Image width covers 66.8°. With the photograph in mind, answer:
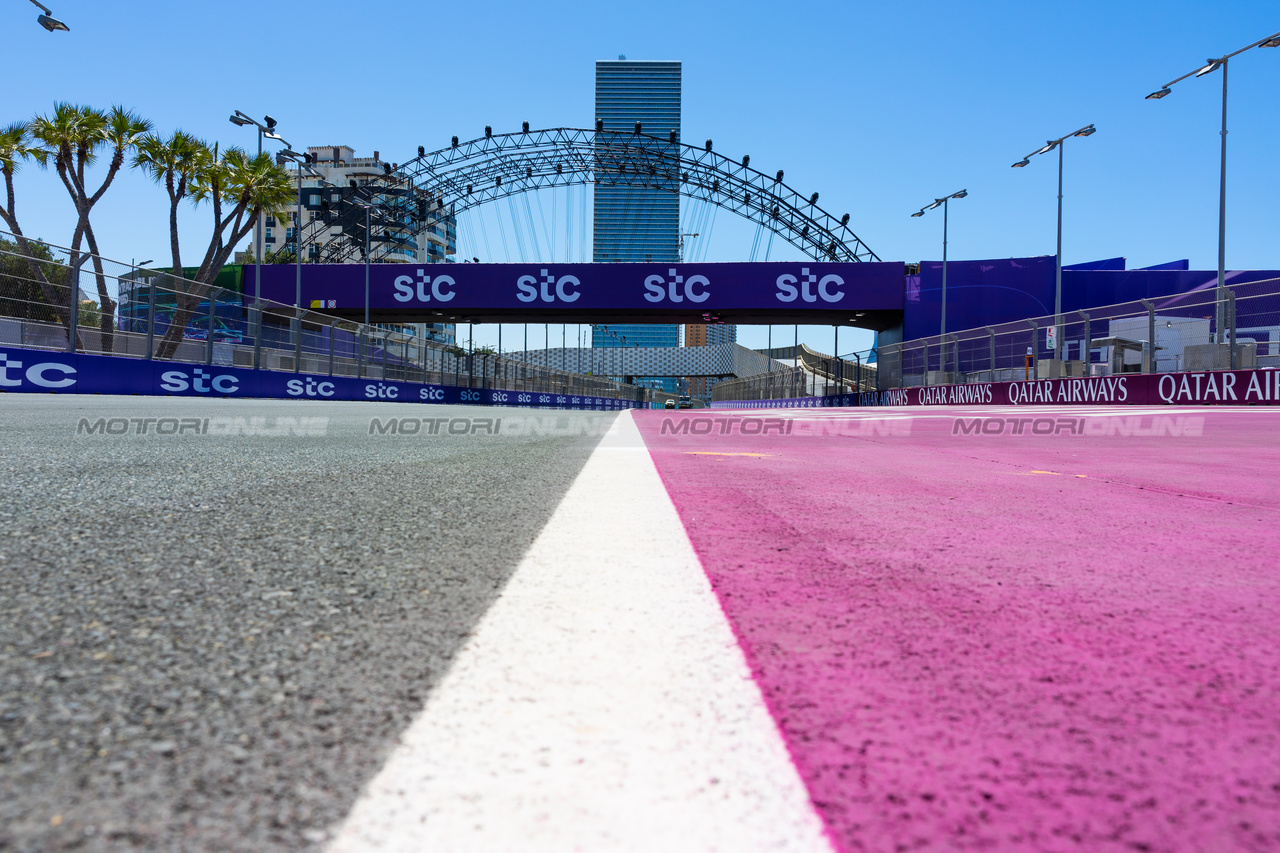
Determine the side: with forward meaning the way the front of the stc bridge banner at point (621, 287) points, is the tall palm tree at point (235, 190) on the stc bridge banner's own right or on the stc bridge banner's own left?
on the stc bridge banner's own right

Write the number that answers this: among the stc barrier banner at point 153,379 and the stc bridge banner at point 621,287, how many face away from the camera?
0

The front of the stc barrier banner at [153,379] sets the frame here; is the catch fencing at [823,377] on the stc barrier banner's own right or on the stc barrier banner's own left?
on the stc barrier banner's own left

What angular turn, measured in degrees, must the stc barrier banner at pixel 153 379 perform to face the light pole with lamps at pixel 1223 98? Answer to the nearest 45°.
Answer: approximately 45° to its left

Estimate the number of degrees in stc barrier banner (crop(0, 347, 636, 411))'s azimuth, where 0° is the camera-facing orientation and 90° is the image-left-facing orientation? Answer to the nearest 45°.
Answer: approximately 315°

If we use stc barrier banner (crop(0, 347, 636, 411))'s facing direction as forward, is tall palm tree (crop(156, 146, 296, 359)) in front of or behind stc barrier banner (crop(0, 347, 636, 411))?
behind

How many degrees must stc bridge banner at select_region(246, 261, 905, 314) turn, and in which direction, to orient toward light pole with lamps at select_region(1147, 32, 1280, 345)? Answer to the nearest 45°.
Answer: approximately 45° to its left

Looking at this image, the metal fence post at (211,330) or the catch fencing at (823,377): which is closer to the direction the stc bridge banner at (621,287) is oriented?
the metal fence post

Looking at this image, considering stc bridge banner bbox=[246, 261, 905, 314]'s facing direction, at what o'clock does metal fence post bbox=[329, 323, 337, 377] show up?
The metal fence post is roughly at 1 o'clock from the stc bridge banner.

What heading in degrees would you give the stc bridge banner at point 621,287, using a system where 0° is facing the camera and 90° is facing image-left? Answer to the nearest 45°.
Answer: approximately 0°

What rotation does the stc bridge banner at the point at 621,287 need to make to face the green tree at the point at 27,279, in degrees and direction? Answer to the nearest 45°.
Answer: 0° — it already faces it
